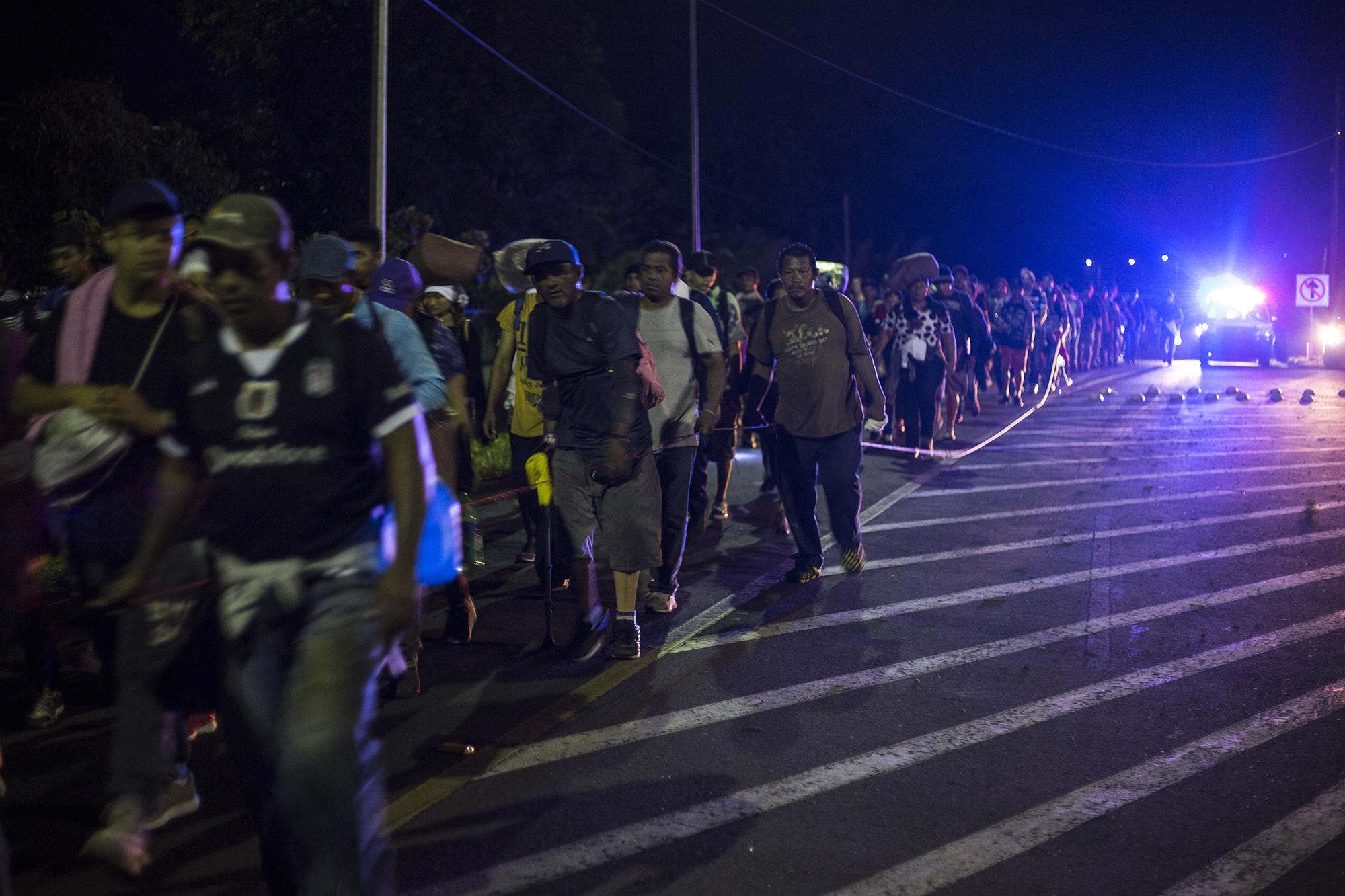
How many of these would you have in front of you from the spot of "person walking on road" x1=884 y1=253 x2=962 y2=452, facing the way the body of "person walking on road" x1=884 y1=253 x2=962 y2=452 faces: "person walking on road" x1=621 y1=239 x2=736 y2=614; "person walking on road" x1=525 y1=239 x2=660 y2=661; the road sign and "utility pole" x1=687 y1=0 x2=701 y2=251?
2

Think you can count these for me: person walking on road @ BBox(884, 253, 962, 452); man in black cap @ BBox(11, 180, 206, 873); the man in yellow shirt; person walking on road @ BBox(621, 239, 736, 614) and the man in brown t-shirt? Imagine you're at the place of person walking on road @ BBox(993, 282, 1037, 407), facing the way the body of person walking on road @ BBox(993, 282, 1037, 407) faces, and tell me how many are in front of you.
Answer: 5

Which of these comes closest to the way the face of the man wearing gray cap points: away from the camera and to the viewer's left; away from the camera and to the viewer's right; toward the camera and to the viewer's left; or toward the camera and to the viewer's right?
toward the camera and to the viewer's left

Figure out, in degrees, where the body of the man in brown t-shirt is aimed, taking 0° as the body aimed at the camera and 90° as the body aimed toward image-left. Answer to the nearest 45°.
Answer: approximately 0°

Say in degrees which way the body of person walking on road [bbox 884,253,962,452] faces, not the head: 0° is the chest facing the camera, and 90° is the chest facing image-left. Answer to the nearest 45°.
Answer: approximately 0°
